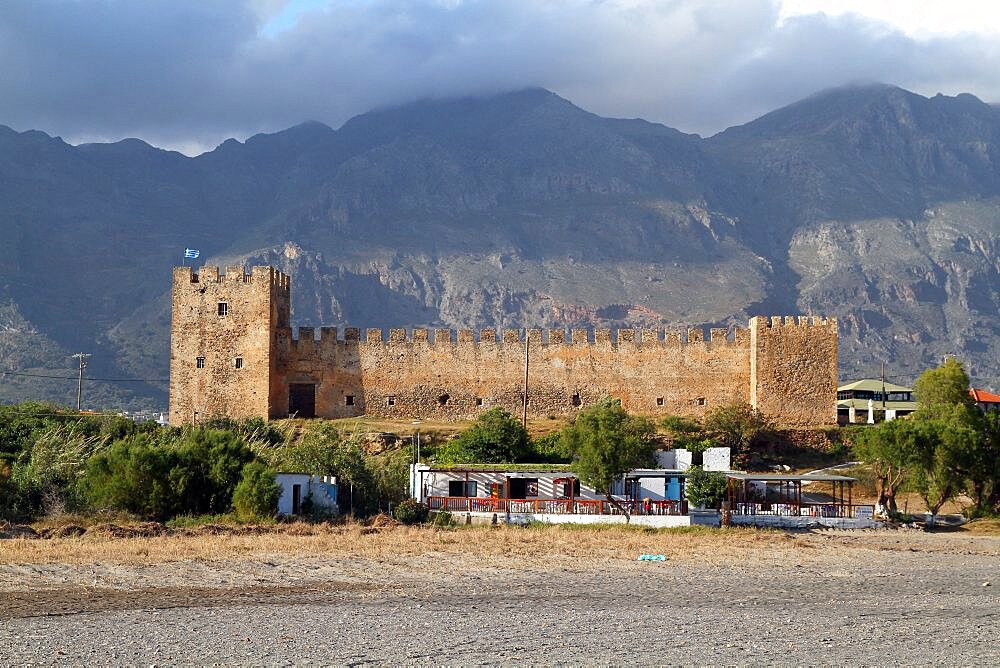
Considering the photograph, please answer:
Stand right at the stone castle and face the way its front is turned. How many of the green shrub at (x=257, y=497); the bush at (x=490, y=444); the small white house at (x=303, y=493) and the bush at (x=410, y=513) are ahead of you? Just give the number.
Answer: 4

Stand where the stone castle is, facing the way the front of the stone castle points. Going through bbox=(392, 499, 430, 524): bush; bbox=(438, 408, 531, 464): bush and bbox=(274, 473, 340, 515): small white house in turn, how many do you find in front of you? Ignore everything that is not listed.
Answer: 3

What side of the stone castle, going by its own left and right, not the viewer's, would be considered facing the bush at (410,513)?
front

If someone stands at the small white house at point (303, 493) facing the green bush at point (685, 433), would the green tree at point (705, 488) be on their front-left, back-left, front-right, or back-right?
front-right

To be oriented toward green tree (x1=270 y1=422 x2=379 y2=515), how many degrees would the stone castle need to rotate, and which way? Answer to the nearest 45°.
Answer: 0° — it already faces it

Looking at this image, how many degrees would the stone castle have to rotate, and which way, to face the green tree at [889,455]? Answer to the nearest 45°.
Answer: approximately 45° to its left

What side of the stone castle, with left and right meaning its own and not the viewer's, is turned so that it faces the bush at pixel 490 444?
front

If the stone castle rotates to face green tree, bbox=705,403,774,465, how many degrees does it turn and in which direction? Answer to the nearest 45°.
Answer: approximately 90° to its left

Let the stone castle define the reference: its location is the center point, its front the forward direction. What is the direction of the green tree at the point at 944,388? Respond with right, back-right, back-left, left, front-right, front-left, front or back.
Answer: left

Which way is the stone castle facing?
toward the camera

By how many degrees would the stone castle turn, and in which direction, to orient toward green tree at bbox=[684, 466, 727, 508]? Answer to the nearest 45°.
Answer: approximately 45° to its left

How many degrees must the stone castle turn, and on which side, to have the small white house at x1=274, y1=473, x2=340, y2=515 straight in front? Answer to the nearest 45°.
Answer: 0° — it already faces it

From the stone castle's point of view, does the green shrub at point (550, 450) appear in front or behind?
in front

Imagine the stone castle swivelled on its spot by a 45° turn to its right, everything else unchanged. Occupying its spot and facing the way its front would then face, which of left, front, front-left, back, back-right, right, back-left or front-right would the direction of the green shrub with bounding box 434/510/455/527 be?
front-left
